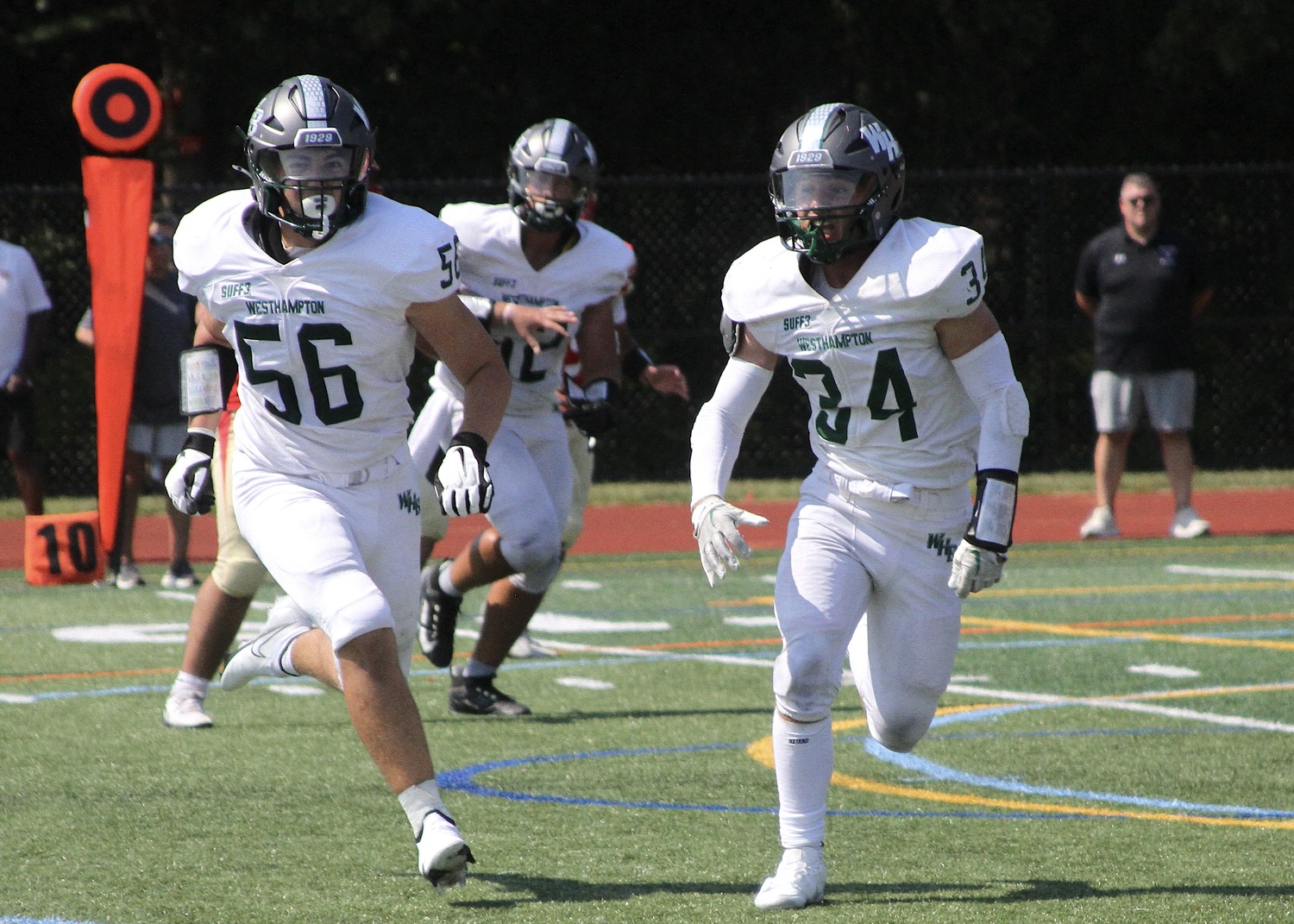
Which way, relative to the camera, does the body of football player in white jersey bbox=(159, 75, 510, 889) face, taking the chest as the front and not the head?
toward the camera

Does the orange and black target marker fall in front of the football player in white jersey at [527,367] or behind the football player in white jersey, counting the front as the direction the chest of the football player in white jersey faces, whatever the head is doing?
behind

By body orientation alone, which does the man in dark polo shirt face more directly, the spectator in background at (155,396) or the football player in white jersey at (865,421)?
the football player in white jersey

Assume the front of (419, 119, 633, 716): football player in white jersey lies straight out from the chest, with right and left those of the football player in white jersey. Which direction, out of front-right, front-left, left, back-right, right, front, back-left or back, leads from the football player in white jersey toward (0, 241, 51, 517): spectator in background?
back-right

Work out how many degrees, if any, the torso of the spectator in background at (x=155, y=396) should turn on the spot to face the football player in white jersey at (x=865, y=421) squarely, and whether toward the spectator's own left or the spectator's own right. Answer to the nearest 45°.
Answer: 0° — they already face them

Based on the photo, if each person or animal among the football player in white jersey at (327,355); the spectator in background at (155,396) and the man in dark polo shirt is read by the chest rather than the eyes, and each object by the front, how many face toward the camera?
3

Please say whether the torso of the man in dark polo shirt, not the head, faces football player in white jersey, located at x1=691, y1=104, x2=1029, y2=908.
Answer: yes

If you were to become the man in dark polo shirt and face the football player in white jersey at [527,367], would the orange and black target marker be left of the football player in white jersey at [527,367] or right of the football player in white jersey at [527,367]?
right

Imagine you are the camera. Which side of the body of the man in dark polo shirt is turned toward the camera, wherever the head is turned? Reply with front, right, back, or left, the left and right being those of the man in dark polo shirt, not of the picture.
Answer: front

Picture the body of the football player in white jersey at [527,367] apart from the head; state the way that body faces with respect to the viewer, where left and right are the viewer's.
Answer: facing the viewer
